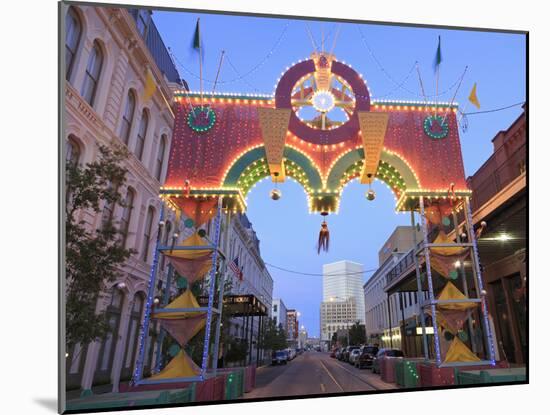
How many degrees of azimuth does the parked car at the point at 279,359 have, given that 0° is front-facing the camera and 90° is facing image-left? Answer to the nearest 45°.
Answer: approximately 45°

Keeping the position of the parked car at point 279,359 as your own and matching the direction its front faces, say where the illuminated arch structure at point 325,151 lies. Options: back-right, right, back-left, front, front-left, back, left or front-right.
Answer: front-left

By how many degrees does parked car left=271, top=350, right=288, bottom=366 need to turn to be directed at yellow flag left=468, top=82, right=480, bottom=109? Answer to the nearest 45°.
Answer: approximately 45° to its left

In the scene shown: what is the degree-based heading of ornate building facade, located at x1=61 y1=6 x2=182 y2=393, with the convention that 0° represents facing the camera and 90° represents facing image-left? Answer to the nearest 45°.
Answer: approximately 315°

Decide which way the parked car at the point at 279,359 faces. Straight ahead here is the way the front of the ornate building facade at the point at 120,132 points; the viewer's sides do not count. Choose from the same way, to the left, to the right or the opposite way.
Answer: to the right

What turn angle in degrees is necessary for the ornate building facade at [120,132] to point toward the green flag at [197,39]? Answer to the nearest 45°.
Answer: approximately 45° to its right
